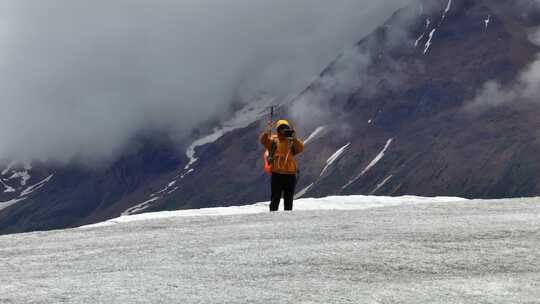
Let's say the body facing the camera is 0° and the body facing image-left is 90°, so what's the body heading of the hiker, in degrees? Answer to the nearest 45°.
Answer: approximately 0°
